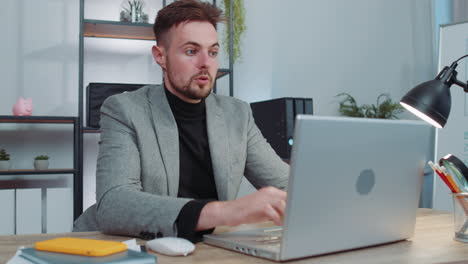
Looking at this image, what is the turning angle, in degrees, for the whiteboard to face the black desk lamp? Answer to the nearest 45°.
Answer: approximately 45° to its left

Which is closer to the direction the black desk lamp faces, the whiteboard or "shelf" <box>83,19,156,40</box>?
the shelf

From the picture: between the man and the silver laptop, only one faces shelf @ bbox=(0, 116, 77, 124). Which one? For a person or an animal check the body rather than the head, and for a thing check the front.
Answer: the silver laptop

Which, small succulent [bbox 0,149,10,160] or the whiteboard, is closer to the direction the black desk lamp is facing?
the small succulent

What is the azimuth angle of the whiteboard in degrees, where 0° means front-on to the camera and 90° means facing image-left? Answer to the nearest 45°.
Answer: approximately 45°

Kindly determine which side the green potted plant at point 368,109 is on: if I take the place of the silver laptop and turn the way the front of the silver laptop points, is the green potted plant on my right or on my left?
on my right

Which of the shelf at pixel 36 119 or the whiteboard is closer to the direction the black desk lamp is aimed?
the shelf

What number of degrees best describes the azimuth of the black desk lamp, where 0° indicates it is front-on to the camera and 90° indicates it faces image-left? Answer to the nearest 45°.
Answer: approximately 90°

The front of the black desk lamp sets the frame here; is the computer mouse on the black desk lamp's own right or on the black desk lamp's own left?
on the black desk lamp's own left

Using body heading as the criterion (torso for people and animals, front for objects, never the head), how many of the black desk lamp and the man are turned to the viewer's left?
1
